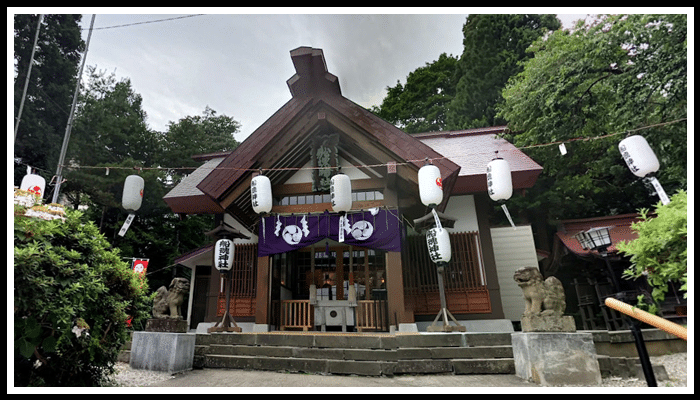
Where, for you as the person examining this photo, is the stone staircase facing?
facing the viewer

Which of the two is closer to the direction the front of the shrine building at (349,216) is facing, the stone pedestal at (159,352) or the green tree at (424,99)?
the stone pedestal

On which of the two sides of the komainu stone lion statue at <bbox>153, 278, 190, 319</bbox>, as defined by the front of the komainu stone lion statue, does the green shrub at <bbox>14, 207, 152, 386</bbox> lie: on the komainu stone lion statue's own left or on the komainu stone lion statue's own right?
on the komainu stone lion statue's own right

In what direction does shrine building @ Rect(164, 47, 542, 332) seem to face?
toward the camera

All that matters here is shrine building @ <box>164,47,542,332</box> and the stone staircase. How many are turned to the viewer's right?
0

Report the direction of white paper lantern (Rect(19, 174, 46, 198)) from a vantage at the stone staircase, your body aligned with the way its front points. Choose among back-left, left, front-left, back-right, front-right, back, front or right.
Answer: right

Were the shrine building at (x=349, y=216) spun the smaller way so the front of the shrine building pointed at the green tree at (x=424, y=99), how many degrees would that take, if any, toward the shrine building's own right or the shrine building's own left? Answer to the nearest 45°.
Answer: approximately 135° to the shrine building's own left

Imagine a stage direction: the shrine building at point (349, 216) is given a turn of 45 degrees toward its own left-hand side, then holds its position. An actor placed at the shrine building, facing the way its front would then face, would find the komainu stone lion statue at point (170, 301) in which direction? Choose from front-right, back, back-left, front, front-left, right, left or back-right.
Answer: right
